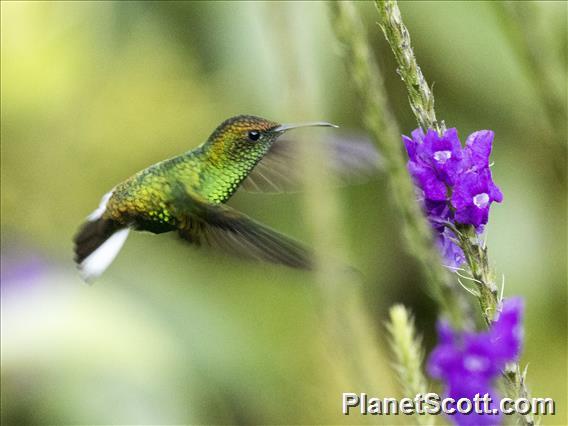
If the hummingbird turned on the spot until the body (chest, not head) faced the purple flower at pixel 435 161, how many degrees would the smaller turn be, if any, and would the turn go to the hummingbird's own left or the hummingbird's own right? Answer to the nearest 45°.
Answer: approximately 45° to the hummingbird's own right

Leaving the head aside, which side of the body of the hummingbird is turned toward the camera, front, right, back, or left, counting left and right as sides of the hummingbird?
right

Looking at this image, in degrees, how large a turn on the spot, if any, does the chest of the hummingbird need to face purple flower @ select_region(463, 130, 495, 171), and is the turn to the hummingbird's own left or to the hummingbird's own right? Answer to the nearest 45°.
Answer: approximately 45° to the hummingbird's own right
